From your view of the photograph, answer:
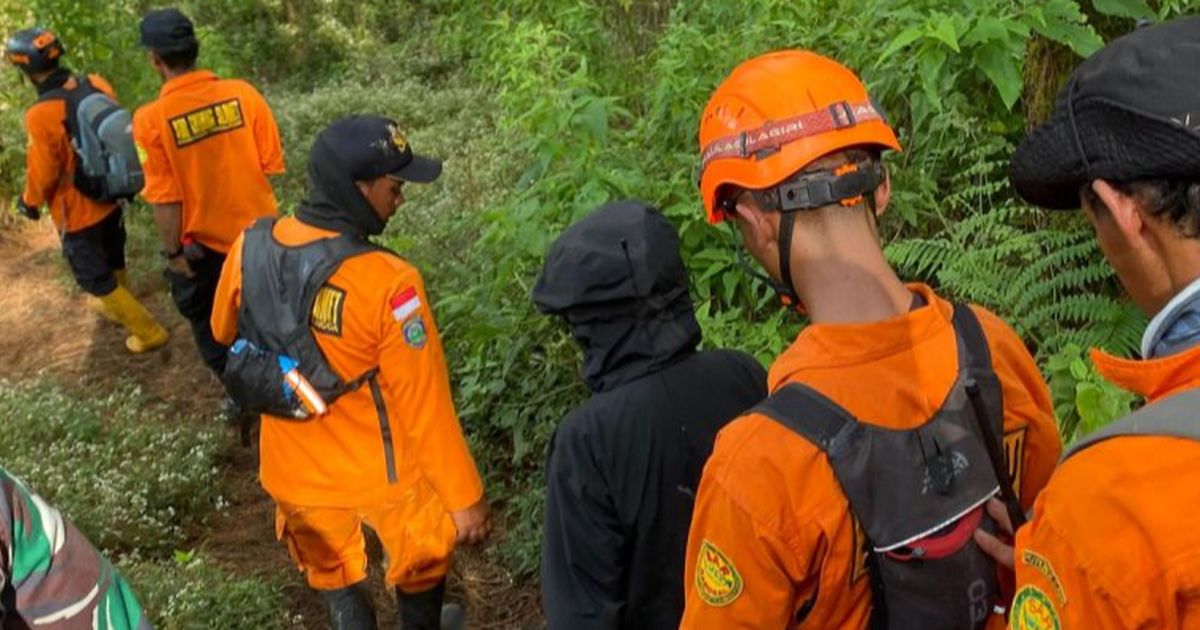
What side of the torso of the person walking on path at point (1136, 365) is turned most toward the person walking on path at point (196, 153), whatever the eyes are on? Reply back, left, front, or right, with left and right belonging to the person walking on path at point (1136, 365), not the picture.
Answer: front

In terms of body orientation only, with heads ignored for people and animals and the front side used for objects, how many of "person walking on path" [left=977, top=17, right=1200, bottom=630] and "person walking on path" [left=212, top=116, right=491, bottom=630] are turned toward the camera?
0

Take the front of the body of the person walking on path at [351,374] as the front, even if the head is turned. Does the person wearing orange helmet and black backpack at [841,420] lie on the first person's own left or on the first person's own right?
on the first person's own right

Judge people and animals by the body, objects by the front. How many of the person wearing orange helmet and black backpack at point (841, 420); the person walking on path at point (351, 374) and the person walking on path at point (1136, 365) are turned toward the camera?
0

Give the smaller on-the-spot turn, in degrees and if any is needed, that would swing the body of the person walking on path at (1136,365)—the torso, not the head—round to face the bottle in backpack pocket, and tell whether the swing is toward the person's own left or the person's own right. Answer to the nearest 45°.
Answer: approximately 45° to the person's own left

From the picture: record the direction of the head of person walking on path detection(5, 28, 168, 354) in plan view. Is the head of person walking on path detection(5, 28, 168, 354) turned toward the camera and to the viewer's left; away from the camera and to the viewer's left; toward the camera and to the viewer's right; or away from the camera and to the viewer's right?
away from the camera and to the viewer's left

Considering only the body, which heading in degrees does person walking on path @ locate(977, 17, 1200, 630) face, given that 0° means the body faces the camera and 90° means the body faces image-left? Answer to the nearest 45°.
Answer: approximately 135°

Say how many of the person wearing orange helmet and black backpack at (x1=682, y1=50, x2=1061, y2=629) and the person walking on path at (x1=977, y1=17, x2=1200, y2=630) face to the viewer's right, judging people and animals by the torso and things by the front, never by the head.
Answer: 0

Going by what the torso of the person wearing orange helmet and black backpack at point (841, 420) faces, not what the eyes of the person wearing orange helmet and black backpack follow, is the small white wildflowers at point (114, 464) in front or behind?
in front

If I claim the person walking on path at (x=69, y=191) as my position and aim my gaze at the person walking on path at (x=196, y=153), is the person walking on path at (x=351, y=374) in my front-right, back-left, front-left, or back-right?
front-right

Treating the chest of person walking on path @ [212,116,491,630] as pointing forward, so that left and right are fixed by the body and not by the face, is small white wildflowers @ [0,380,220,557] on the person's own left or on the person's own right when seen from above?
on the person's own left

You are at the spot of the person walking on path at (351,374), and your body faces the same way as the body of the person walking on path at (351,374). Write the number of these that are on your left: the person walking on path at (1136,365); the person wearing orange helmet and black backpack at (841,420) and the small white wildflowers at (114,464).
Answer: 1
